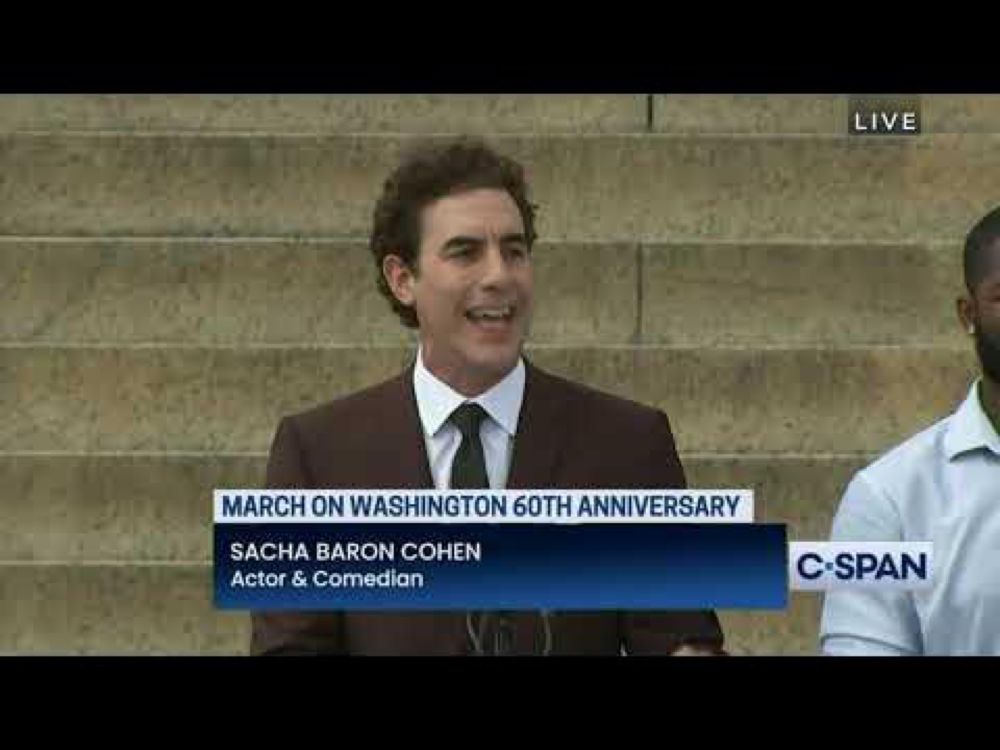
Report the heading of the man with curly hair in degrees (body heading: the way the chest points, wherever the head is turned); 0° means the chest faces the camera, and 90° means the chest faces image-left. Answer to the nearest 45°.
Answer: approximately 0°

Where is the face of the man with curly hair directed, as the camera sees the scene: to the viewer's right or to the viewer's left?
to the viewer's right

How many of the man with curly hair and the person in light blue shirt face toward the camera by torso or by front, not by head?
2

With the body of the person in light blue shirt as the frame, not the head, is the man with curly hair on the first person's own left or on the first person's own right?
on the first person's own right

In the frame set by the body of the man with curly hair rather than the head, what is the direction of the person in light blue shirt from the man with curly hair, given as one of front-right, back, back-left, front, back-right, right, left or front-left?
left

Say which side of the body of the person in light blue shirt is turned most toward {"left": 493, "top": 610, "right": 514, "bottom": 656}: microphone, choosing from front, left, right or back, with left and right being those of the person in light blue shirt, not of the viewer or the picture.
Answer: right
